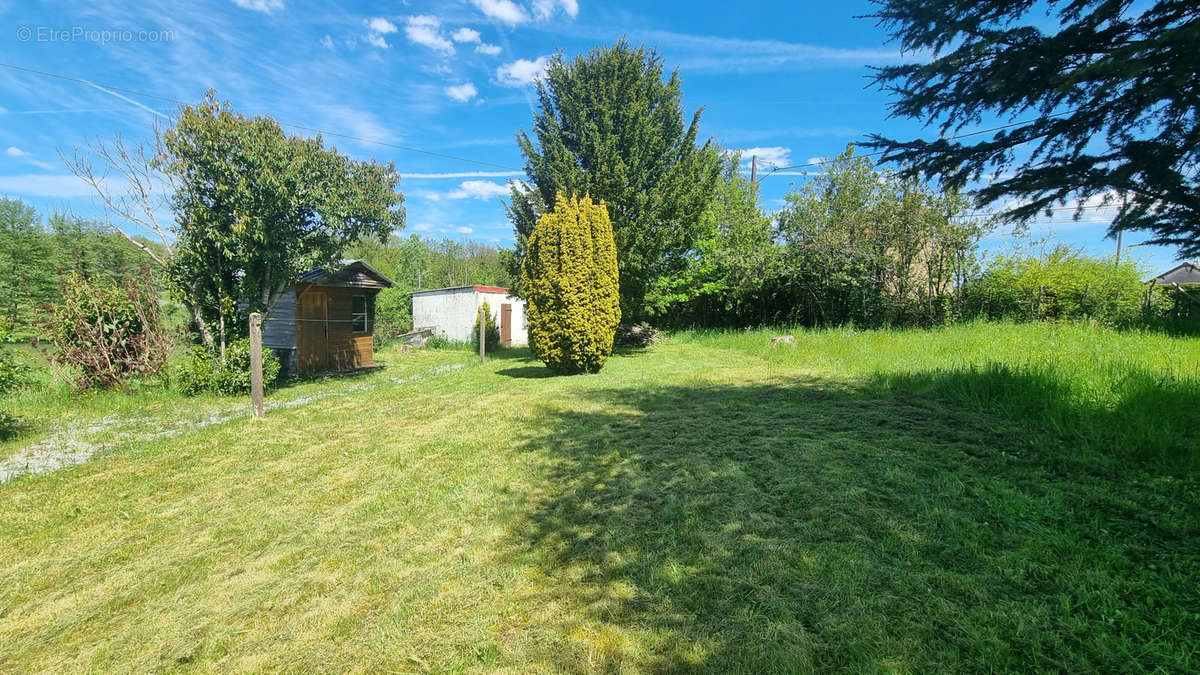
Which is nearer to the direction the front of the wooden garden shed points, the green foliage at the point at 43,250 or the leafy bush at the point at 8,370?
the leafy bush

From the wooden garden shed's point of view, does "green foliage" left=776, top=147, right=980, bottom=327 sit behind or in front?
in front

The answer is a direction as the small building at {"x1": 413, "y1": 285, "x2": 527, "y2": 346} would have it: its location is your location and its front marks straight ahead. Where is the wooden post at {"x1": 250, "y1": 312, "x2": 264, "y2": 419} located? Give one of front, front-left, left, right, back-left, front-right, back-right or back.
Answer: front-right

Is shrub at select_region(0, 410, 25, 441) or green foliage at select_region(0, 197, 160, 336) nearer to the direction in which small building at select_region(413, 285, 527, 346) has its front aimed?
the shrub

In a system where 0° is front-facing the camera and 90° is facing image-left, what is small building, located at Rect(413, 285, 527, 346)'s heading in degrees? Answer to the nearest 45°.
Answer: approximately 315°

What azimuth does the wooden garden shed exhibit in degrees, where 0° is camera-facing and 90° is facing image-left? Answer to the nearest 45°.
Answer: approximately 315°

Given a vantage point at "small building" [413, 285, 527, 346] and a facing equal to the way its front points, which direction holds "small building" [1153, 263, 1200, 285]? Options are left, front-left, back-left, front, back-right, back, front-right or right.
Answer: front-left

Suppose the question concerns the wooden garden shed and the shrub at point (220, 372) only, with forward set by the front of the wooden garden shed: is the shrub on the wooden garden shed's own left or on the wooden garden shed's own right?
on the wooden garden shed's own right

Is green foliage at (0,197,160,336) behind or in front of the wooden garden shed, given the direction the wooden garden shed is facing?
behind

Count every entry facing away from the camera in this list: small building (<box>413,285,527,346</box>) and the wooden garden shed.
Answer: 0
